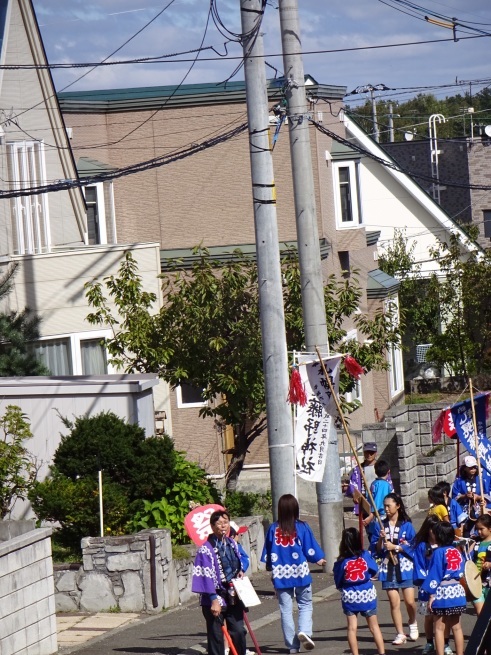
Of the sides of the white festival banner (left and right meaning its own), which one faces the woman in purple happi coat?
front

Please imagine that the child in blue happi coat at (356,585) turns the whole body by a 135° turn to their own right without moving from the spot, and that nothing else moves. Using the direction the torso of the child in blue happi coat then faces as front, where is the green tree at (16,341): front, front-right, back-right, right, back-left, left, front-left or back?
back

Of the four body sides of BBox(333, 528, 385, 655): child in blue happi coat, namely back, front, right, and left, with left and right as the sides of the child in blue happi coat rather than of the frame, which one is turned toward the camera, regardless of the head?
back

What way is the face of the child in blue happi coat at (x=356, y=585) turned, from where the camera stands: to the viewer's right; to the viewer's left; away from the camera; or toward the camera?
away from the camera

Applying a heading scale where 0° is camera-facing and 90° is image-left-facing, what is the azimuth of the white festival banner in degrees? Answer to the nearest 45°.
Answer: approximately 0°

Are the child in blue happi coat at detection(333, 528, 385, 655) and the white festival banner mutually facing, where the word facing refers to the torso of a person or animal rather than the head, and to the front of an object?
yes

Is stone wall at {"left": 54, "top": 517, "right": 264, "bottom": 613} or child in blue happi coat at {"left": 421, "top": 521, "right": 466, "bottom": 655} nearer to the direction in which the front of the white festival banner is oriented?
the child in blue happi coat

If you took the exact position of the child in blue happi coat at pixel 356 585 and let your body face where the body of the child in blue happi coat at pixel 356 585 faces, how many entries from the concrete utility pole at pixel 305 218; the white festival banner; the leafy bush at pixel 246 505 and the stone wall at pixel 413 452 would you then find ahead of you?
4

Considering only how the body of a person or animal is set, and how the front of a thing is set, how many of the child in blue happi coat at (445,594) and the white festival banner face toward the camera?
1

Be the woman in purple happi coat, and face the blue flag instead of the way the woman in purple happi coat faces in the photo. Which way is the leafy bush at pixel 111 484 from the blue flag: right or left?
left

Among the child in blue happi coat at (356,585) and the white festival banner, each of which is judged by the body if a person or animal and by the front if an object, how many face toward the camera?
1

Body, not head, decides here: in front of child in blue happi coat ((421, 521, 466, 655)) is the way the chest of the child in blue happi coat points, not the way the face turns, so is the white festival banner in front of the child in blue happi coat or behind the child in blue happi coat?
in front

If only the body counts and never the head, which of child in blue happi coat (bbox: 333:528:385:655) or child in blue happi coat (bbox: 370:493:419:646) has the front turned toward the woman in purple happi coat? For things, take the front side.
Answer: child in blue happi coat (bbox: 370:493:419:646)

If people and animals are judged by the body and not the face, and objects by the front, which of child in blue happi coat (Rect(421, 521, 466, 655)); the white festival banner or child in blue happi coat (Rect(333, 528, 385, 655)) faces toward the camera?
the white festival banner
